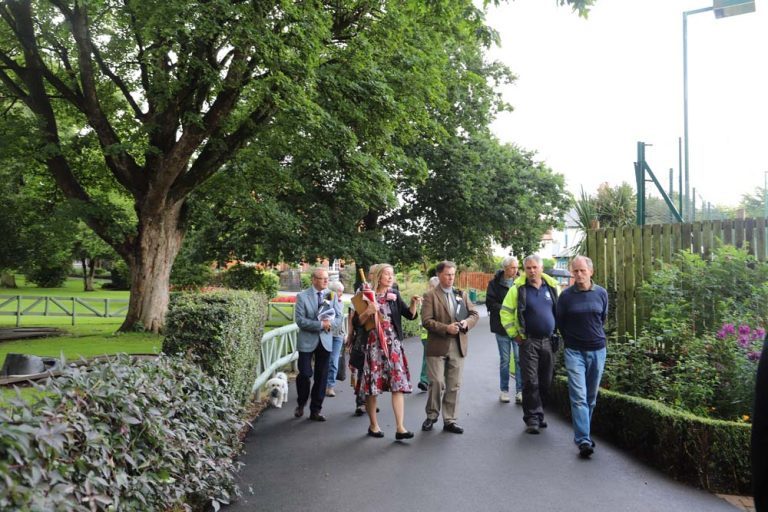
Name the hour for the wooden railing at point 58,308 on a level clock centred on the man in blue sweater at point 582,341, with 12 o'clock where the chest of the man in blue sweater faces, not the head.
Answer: The wooden railing is roughly at 4 o'clock from the man in blue sweater.

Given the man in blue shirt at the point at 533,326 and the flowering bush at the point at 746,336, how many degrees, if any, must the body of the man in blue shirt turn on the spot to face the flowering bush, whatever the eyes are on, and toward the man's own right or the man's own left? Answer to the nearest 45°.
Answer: approximately 90° to the man's own left

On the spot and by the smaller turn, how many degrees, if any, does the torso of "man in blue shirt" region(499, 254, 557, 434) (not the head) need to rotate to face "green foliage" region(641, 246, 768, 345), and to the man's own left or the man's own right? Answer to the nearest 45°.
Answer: approximately 135° to the man's own left

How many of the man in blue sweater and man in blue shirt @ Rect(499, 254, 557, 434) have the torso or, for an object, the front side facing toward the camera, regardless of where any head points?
2

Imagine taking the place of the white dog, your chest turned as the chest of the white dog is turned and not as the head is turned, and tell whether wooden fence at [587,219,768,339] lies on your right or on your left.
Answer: on your left

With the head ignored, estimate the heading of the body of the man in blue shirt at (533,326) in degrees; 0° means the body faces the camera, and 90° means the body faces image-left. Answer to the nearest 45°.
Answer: approximately 0°
